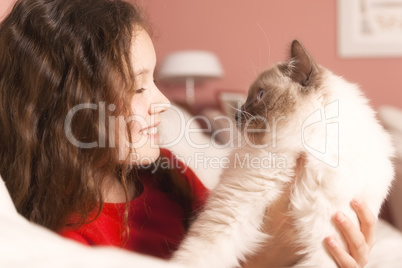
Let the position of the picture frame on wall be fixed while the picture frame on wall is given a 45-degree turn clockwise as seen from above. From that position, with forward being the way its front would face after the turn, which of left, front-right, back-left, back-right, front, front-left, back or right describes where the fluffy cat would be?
front-left

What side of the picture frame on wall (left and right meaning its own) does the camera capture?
front

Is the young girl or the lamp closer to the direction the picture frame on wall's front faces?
the young girl

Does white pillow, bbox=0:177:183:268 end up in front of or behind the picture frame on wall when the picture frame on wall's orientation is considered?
in front

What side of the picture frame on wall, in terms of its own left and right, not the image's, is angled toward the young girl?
front

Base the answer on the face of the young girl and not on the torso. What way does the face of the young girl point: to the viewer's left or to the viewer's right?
to the viewer's right

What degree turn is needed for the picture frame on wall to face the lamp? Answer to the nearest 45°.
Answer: approximately 45° to its right
